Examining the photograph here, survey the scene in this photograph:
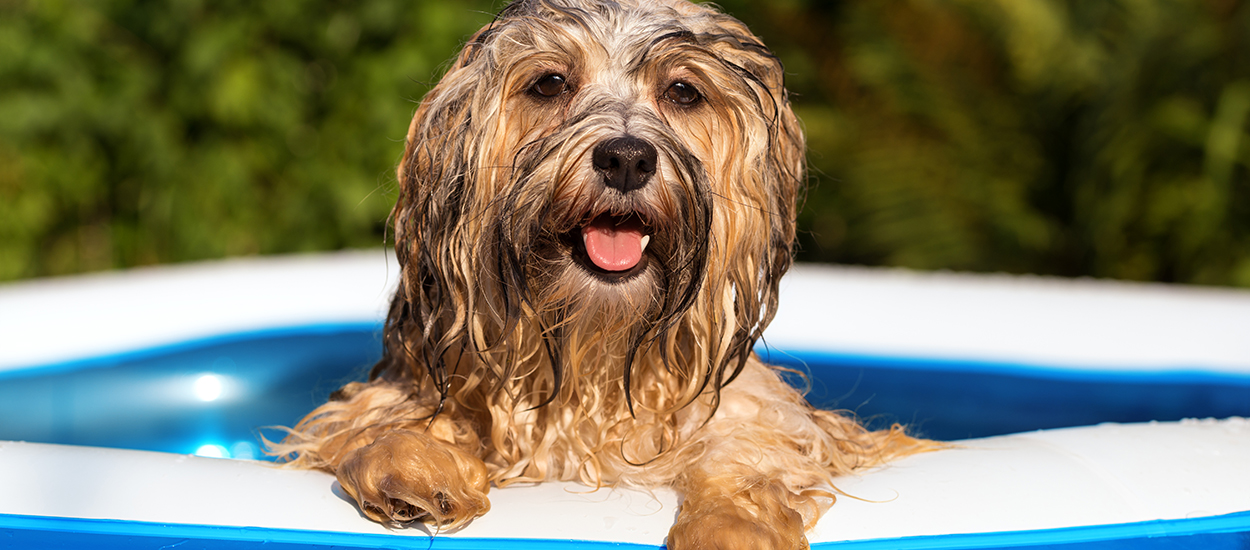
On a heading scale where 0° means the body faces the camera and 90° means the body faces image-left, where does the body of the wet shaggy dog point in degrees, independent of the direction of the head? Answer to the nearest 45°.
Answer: approximately 0°

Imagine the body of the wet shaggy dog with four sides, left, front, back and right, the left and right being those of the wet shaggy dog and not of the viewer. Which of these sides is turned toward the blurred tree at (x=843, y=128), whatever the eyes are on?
back
